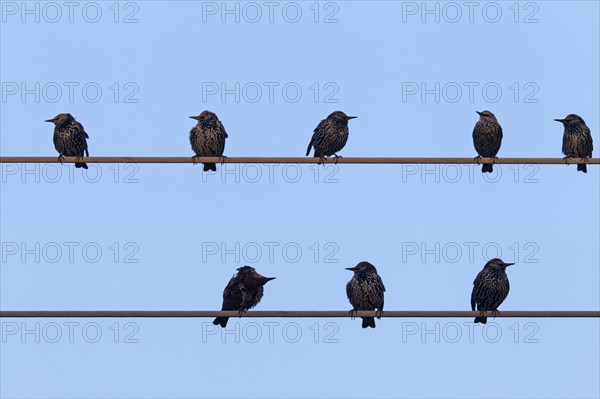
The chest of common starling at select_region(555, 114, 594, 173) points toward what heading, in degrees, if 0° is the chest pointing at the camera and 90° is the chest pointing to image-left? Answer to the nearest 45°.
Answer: approximately 45°

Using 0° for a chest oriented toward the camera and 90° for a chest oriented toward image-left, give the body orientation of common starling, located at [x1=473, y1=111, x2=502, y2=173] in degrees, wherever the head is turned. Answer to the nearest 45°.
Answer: approximately 45°

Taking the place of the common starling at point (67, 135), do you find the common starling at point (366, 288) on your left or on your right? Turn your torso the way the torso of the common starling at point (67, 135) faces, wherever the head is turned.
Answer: on your left

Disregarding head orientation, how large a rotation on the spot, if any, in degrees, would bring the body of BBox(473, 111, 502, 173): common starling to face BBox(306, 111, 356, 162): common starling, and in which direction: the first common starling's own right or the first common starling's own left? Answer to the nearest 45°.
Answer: approximately 45° to the first common starling's own right

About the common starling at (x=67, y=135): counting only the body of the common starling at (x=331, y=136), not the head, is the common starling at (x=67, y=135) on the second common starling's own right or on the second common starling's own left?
on the second common starling's own right

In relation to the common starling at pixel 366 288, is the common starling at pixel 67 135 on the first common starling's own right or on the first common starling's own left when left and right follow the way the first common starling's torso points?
on the first common starling's own right

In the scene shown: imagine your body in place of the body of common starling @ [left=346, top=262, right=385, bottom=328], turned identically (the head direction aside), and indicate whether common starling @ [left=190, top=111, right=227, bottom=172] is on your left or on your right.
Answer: on your right

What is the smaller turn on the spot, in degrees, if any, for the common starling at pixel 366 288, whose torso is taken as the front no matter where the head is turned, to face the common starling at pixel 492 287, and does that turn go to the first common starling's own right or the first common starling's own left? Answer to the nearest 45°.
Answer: approximately 135° to the first common starling's own left

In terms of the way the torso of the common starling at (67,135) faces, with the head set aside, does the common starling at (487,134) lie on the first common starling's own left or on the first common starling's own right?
on the first common starling's own left
